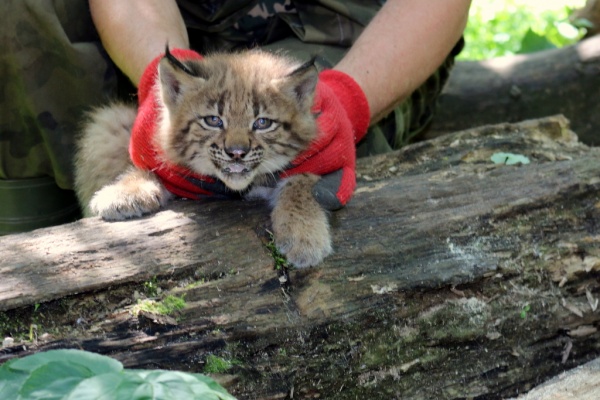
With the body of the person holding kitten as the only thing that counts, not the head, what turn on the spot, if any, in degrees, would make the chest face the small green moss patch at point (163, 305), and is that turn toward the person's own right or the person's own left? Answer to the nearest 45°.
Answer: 0° — they already face it

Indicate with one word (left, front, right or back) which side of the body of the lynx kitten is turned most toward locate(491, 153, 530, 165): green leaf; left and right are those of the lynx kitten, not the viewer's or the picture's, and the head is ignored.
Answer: left

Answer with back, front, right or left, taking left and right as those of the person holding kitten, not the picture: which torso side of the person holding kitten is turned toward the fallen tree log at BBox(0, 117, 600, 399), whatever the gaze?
front

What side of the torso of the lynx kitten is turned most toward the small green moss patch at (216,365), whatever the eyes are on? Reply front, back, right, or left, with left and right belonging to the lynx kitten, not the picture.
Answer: front

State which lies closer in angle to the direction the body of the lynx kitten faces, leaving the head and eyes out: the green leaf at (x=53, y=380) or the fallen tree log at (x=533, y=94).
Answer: the green leaf

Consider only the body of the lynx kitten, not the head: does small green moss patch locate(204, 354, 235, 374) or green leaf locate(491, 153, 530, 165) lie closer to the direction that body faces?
the small green moss patch

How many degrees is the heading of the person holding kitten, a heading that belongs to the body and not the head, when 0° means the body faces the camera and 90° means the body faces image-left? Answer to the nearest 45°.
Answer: approximately 0°

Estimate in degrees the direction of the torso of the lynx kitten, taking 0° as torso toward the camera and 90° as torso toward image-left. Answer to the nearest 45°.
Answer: approximately 0°

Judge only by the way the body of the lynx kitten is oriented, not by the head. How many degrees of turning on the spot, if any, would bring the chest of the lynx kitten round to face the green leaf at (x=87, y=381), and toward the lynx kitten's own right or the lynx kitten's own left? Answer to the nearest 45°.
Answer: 0° — it already faces it
